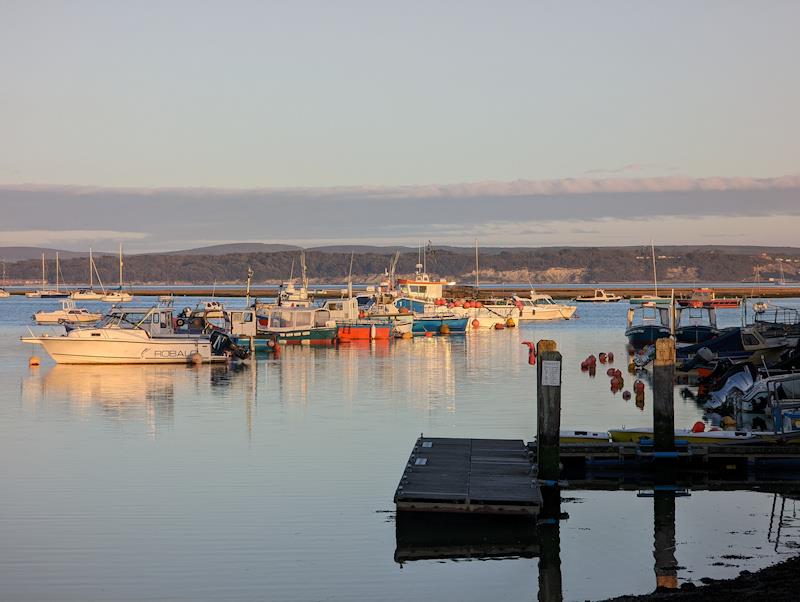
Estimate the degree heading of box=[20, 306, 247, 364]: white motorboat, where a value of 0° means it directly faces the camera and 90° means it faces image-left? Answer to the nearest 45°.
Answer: approximately 90°

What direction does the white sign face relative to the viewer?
toward the camera

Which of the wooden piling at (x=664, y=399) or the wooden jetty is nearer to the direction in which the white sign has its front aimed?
the wooden jetty

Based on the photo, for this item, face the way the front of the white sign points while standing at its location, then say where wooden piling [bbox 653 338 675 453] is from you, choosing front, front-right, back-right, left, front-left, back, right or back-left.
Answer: back-left

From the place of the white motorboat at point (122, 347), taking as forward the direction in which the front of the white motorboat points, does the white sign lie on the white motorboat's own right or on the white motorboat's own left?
on the white motorboat's own left

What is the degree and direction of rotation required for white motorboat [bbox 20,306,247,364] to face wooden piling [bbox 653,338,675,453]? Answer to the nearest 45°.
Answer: approximately 90° to its left

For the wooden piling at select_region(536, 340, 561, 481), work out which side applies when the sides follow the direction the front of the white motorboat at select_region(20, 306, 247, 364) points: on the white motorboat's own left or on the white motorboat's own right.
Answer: on the white motorboat's own left

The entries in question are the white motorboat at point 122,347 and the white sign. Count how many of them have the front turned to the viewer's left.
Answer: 1

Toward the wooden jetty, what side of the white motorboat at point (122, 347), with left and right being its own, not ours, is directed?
left
